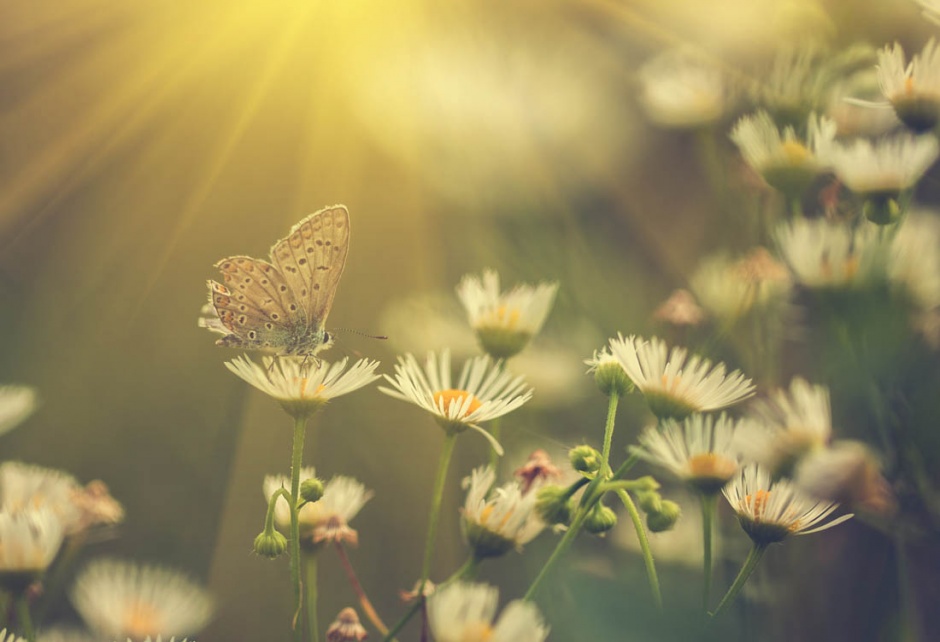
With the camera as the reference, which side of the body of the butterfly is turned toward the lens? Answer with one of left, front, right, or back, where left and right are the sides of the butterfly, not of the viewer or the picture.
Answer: right

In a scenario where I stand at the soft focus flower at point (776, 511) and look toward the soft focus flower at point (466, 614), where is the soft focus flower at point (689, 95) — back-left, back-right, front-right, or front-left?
back-right
